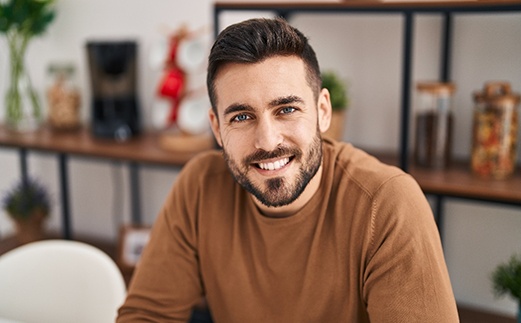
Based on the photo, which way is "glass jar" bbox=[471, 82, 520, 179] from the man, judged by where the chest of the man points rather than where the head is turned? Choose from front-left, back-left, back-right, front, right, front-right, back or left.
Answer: back-left

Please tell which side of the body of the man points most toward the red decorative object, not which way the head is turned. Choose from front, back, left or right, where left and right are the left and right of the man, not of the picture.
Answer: back

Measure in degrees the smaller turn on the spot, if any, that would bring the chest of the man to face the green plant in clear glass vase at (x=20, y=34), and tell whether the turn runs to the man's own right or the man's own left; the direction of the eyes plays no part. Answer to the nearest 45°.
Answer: approximately 135° to the man's own right

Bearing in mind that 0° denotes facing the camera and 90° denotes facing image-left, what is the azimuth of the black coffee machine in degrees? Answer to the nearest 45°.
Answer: approximately 0°

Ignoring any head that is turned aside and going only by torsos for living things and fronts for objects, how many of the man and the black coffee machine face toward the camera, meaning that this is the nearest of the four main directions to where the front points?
2

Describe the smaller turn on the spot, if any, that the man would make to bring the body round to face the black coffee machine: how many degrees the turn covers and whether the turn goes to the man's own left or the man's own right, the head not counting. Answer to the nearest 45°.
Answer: approximately 135° to the man's own right

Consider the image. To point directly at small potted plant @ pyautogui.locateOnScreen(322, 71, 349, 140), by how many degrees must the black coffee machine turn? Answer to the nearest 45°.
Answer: approximately 45° to its left

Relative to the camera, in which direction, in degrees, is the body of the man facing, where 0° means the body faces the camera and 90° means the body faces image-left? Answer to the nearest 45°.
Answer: approximately 0°

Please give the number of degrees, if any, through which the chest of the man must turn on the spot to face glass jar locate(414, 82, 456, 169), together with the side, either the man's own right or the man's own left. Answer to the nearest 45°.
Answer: approximately 135° to the man's own left
